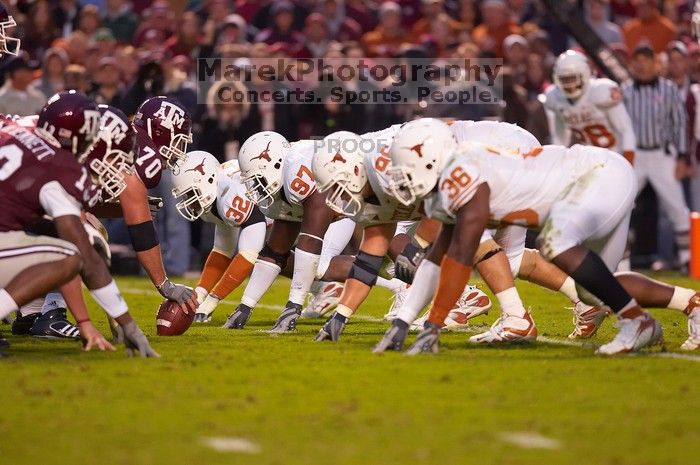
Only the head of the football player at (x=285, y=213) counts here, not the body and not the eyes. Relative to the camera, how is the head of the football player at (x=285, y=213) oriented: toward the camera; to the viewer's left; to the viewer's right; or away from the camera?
to the viewer's left

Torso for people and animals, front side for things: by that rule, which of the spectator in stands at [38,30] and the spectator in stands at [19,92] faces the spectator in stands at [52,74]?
the spectator in stands at [38,30]

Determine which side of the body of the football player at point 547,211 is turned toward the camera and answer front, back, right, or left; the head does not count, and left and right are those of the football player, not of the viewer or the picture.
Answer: left

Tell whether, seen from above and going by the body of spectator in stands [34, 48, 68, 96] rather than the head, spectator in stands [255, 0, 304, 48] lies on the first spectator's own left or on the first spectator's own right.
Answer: on the first spectator's own left

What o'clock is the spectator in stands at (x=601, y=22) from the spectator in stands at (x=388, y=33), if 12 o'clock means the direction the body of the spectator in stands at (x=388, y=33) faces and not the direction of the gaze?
the spectator in stands at (x=601, y=22) is roughly at 9 o'clock from the spectator in stands at (x=388, y=33).

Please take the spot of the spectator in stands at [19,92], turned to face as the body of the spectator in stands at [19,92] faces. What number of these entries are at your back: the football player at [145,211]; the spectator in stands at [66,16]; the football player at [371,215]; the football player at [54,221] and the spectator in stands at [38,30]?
2

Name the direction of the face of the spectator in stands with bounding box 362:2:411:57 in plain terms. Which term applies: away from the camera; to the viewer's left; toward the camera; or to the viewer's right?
toward the camera

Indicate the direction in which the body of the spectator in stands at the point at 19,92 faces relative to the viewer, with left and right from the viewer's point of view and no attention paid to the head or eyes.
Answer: facing the viewer

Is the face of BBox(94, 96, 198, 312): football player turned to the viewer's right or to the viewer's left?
to the viewer's right

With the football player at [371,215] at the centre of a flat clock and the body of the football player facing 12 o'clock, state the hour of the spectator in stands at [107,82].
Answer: The spectator in stands is roughly at 2 o'clock from the football player.

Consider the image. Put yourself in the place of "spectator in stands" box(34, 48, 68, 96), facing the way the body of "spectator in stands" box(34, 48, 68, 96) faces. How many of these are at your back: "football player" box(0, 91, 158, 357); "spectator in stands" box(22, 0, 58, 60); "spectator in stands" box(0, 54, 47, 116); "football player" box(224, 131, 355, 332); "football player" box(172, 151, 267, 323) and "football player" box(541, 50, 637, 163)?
1

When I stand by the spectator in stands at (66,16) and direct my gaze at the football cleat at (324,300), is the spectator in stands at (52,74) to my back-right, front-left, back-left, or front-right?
front-right

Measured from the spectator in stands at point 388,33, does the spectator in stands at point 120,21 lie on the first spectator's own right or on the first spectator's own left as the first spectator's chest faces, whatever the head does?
on the first spectator's own right

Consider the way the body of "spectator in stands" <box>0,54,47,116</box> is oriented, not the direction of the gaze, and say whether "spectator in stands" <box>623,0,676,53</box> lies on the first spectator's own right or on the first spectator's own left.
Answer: on the first spectator's own left

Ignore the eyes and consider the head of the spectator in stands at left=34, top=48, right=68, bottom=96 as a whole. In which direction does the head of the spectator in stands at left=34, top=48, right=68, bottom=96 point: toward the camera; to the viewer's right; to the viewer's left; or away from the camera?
toward the camera

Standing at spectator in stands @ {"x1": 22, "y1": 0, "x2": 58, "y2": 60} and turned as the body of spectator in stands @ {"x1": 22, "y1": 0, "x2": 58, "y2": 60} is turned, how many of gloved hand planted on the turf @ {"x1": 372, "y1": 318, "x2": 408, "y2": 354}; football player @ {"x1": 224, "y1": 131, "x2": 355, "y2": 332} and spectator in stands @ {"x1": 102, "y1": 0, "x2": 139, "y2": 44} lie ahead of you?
2

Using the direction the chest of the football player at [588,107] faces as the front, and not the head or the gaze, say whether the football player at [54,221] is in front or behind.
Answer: in front

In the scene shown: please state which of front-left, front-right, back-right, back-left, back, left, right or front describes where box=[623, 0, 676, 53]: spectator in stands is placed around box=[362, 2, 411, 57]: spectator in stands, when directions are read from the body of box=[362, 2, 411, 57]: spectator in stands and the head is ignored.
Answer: left

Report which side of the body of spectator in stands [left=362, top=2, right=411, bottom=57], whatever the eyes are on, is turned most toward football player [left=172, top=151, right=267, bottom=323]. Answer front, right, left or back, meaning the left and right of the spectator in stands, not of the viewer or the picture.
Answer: front
